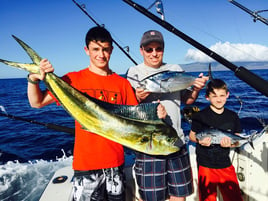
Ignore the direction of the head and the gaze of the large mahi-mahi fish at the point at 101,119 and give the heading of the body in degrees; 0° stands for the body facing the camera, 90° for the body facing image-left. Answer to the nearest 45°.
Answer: approximately 270°
